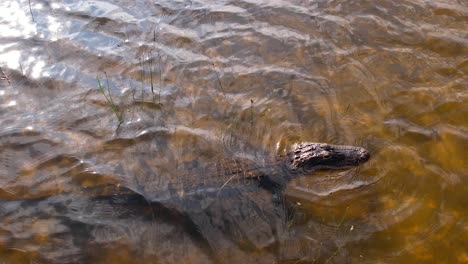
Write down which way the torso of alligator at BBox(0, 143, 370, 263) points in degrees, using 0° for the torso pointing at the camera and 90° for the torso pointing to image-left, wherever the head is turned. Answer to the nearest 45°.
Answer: approximately 270°
